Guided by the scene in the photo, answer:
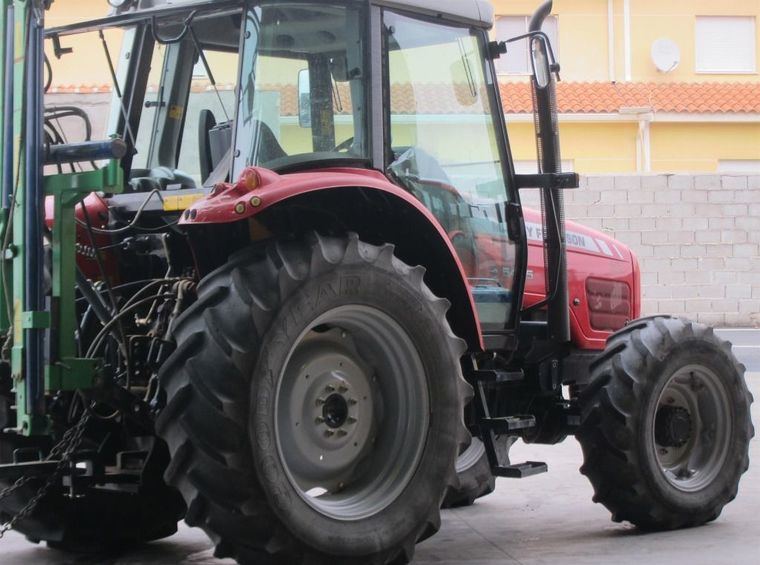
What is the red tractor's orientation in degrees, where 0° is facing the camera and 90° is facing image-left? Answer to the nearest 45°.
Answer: approximately 225°

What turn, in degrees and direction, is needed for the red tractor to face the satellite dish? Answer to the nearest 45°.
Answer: approximately 45° to its left

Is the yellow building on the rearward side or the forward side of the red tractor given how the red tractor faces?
on the forward side
